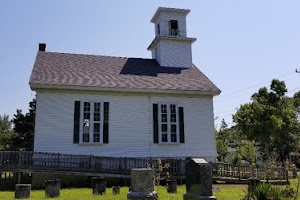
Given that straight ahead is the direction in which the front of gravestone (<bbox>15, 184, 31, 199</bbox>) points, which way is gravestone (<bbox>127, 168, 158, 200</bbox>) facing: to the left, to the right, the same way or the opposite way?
the same way

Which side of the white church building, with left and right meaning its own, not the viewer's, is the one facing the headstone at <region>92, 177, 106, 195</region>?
right

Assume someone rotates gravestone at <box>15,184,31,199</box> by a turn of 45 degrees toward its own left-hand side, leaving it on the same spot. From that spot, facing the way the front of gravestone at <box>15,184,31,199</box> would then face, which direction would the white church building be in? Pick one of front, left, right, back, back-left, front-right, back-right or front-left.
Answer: left

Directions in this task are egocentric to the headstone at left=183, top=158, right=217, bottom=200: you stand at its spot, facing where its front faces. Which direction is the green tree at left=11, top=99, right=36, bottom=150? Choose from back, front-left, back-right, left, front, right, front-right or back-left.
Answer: right

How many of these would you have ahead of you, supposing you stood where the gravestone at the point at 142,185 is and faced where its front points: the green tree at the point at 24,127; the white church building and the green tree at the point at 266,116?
0

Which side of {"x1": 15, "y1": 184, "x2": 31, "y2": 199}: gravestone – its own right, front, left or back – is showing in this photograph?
front

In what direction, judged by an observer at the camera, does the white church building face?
facing to the right of the viewer

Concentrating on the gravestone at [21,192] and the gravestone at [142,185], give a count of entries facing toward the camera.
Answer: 2

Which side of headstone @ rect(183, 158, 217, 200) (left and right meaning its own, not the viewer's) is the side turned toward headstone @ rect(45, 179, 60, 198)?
right

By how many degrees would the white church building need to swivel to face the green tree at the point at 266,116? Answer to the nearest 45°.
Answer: approximately 45° to its left

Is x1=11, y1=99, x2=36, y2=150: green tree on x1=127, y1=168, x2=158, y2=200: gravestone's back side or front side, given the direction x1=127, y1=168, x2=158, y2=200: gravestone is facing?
on the back side

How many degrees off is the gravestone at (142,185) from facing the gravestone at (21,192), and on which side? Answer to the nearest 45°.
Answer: approximately 90° to its right

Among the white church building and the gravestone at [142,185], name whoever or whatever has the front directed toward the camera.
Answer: the gravestone

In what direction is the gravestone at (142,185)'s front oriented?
toward the camera

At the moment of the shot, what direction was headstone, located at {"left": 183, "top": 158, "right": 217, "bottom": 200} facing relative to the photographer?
facing the viewer and to the left of the viewer

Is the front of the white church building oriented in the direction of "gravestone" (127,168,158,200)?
no
